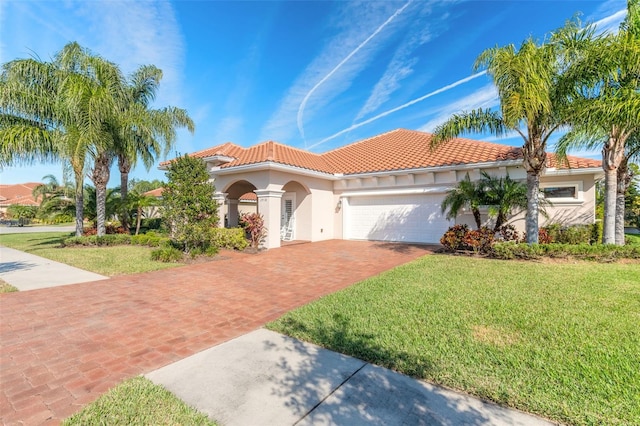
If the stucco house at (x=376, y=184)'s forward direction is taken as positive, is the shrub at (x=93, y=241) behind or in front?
in front

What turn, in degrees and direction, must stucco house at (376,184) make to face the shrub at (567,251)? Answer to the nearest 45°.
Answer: approximately 90° to its left

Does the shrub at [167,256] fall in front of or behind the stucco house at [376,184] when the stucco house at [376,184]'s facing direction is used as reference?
in front

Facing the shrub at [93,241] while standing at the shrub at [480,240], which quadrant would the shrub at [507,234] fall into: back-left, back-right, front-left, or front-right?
back-right

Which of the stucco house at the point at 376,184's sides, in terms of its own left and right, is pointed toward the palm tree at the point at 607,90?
left

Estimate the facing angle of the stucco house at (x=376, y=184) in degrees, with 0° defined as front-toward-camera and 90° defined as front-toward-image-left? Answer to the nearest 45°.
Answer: approximately 45°

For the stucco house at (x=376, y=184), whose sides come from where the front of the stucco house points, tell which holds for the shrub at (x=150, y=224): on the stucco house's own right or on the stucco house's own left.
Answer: on the stucco house's own right

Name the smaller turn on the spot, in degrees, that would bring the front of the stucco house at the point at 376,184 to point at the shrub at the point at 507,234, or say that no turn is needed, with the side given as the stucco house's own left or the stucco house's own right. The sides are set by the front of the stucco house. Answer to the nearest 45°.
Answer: approximately 45° to the stucco house's own left
